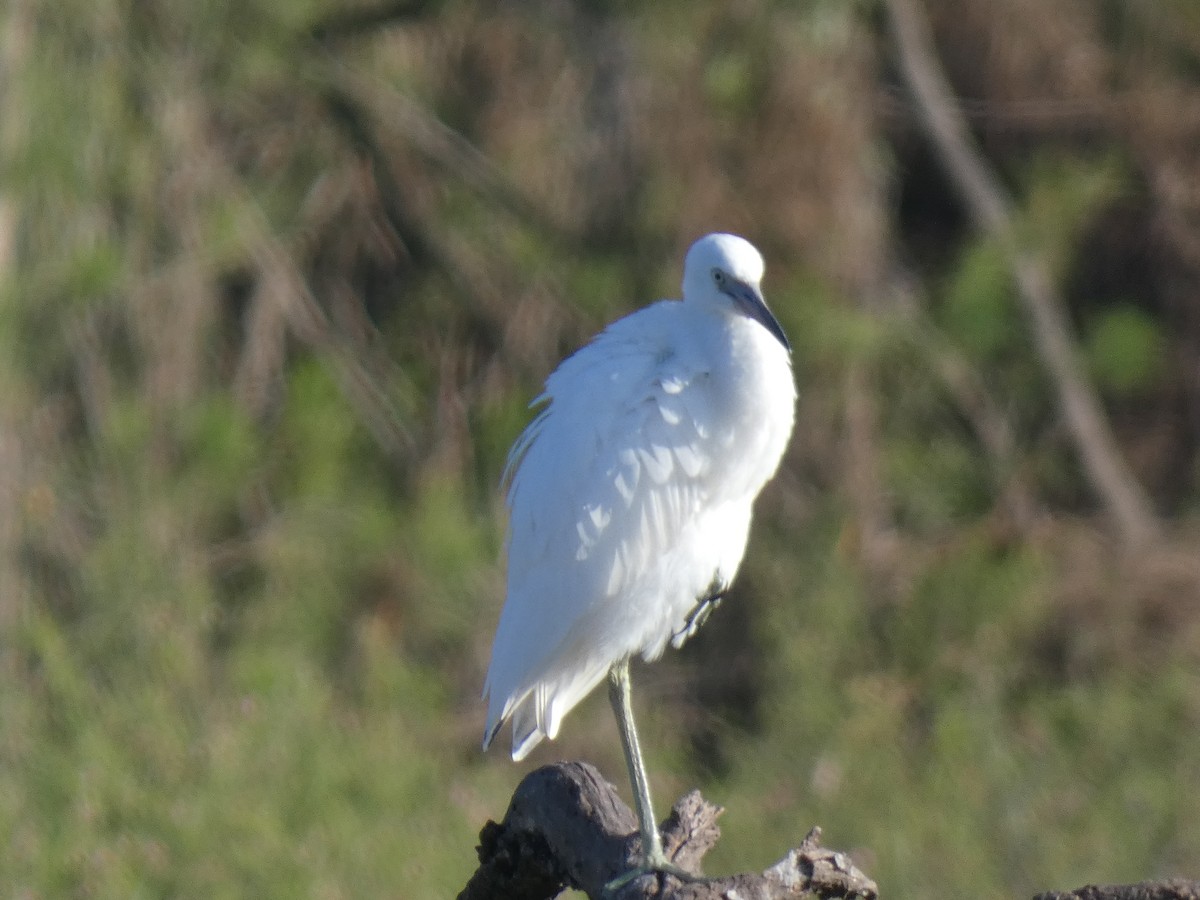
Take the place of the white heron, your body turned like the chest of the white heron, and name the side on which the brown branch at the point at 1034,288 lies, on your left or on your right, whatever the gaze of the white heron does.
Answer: on your left

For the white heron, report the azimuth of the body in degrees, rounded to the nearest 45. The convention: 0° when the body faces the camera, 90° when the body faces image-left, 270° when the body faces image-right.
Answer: approximately 270°
